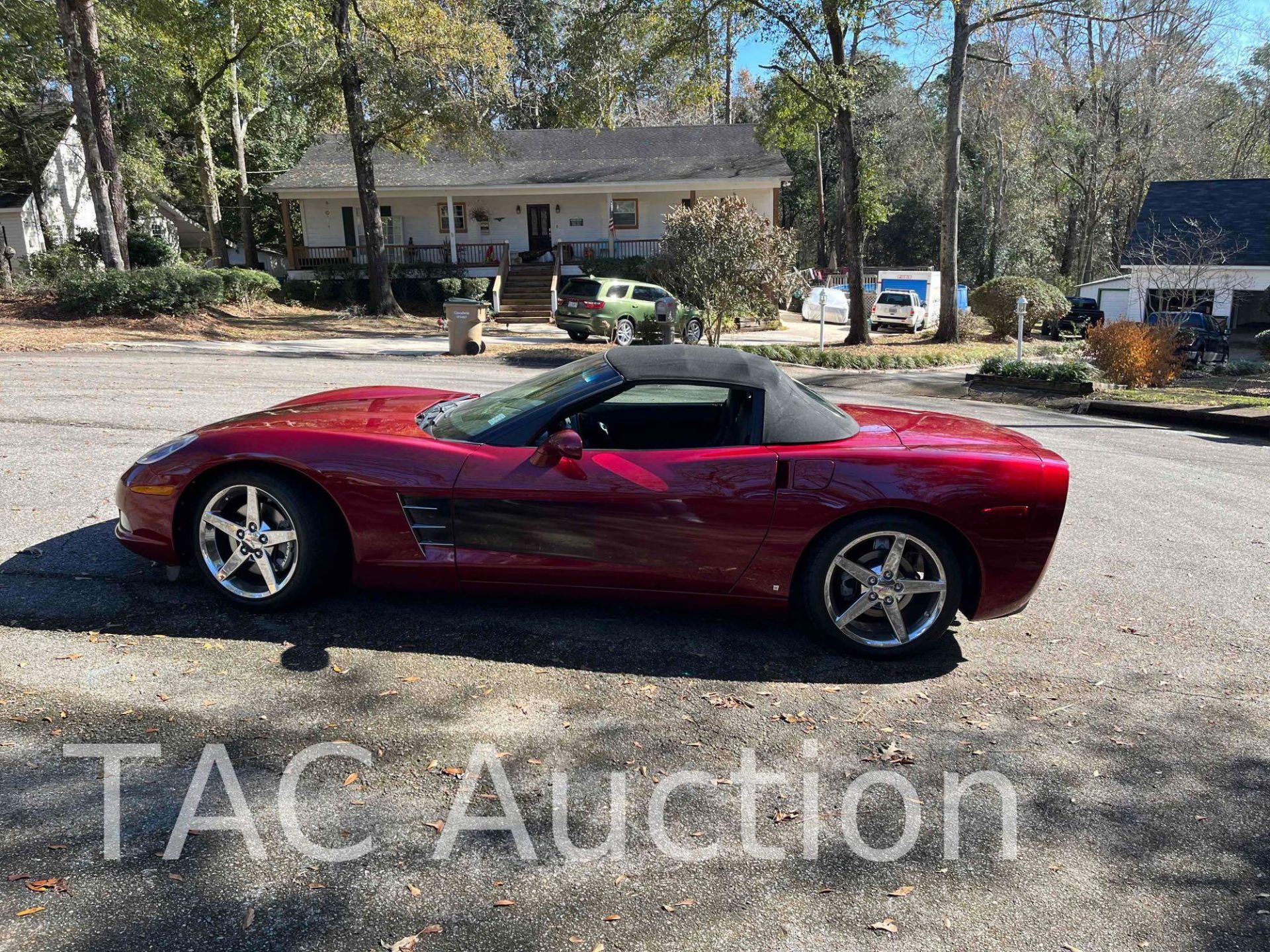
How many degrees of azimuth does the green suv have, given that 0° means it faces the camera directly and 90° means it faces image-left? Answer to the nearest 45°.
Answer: approximately 225°

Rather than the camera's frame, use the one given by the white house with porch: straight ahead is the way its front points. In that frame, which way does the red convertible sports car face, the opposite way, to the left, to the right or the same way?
to the right

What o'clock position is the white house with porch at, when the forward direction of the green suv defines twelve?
The white house with porch is roughly at 10 o'clock from the green suv.

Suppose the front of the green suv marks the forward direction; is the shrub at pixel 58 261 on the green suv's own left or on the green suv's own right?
on the green suv's own left

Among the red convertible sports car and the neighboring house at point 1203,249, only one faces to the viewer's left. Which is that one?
the red convertible sports car

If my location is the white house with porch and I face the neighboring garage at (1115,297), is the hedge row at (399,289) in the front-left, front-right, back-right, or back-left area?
back-right

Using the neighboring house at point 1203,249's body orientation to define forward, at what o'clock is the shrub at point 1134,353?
The shrub is roughly at 12 o'clock from the neighboring house.

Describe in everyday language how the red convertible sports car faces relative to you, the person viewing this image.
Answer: facing to the left of the viewer

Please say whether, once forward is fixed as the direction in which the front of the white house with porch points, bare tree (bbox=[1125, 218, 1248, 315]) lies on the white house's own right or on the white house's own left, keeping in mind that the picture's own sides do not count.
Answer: on the white house's own left

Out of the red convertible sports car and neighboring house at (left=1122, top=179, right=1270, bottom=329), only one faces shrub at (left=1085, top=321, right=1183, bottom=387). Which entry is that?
the neighboring house
